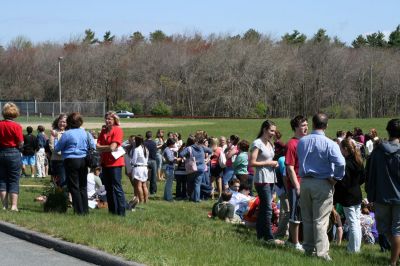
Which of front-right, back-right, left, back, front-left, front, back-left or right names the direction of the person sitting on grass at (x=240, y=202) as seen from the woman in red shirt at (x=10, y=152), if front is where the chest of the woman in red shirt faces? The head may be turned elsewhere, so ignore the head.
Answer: right

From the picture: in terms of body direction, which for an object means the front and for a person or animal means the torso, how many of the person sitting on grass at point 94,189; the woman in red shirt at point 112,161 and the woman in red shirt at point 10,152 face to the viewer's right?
1

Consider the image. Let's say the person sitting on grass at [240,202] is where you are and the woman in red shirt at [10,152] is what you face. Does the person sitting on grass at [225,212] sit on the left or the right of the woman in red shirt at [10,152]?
left

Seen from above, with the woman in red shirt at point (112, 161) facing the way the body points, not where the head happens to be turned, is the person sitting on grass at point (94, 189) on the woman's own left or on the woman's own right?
on the woman's own right

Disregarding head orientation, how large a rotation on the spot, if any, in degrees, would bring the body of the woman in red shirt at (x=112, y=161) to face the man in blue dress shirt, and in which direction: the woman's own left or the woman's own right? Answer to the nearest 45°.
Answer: approximately 90° to the woman's own left

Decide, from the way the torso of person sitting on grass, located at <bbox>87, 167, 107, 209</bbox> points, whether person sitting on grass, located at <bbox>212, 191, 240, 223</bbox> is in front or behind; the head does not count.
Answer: in front

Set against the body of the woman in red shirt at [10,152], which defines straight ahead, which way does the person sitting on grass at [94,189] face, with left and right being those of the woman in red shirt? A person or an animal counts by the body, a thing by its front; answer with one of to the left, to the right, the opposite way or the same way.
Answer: to the right

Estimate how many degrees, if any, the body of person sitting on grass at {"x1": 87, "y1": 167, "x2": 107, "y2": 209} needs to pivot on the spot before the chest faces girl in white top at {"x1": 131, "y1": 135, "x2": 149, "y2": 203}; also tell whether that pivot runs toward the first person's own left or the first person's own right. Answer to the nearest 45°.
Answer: approximately 45° to the first person's own left
